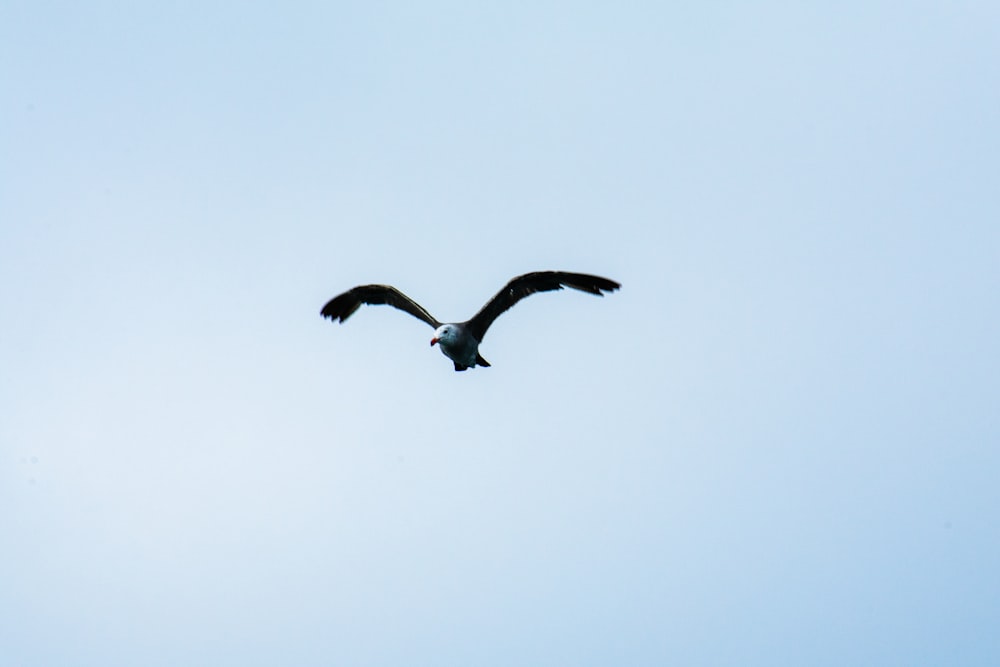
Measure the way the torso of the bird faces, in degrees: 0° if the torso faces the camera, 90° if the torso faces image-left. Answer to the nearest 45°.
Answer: approximately 45°
